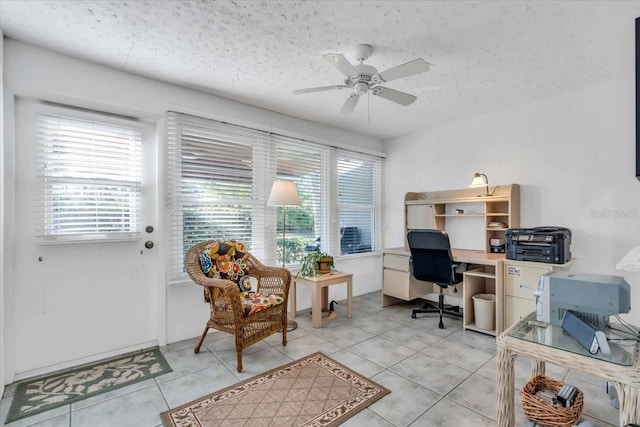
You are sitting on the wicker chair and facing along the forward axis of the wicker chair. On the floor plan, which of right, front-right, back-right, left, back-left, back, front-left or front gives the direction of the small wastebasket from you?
front-left

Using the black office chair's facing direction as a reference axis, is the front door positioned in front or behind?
behind

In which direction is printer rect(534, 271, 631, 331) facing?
to the viewer's left

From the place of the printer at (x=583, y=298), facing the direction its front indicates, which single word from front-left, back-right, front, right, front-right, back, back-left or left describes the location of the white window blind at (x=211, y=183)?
front

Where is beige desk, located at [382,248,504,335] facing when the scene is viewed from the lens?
facing the viewer and to the left of the viewer

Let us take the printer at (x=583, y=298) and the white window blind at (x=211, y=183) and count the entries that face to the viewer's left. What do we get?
1

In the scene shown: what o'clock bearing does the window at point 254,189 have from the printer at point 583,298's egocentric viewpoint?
The window is roughly at 12 o'clock from the printer.

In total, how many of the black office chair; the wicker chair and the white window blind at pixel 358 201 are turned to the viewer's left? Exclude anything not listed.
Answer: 0

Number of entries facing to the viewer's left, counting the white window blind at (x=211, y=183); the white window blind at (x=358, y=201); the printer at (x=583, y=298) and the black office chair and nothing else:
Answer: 1

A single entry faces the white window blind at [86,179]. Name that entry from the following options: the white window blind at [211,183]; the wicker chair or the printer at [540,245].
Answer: the printer

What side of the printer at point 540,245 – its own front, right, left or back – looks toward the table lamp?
right

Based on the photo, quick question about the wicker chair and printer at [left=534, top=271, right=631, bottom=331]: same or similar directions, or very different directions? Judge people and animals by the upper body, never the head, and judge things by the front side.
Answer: very different directions

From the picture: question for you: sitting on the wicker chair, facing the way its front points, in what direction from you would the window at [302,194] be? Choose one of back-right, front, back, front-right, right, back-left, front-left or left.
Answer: left

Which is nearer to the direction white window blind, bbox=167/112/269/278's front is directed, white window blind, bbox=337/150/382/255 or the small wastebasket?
the small wastebasket

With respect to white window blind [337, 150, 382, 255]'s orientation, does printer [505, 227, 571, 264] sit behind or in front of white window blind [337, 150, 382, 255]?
in front

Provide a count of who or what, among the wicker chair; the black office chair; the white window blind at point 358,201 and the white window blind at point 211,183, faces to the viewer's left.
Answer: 0
